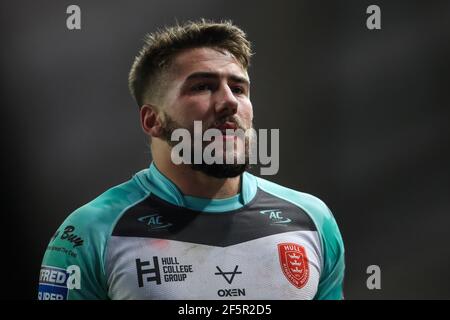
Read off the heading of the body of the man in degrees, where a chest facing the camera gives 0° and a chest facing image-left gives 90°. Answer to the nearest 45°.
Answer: approximately 315°

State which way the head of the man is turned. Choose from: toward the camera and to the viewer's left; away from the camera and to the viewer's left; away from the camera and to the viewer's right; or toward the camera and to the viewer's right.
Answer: toward the camera and to the viewer's right
